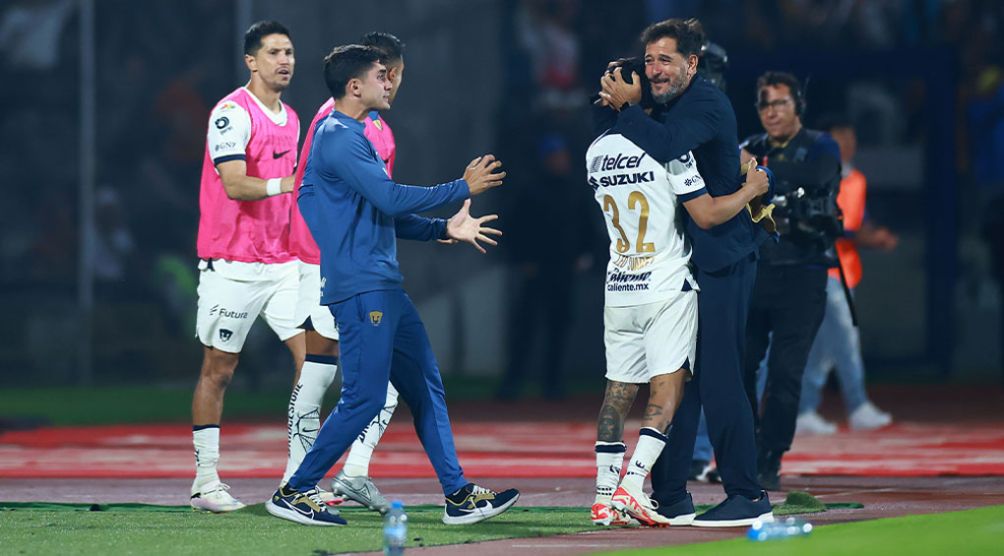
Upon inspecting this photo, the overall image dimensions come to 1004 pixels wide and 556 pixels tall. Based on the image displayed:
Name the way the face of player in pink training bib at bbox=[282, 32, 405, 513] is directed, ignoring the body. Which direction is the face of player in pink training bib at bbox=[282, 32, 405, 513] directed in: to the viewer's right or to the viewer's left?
to the viewer's right

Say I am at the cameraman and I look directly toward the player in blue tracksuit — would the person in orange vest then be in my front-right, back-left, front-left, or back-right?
back-right

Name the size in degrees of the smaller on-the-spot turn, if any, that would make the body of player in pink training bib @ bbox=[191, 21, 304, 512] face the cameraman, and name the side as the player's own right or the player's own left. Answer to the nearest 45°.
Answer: approximately 45° to the player's own left

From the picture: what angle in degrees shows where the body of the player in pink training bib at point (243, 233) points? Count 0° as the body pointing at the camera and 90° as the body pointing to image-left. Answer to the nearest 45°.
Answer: approximately 315°

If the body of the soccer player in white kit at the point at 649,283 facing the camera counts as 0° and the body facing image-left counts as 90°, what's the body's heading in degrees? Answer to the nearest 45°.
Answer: approximately 225°

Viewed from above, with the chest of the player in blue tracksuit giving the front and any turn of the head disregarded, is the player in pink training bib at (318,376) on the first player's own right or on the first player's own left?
on the first player's own left

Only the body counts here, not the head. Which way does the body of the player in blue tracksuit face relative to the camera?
to the viewer's right

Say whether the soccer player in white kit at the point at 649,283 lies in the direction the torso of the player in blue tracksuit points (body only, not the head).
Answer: yes

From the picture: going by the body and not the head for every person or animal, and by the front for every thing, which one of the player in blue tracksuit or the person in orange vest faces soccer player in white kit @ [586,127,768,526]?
the player in blue tracksuit
